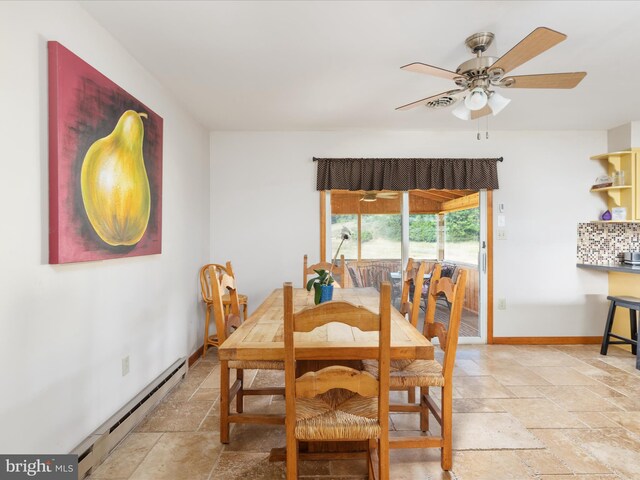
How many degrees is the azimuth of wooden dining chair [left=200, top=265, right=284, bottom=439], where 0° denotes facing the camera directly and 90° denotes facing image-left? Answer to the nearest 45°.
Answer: approximately 270°

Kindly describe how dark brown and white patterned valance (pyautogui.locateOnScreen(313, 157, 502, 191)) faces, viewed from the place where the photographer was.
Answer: facing the viewer

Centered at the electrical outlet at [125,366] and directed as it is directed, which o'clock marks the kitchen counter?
The kitchen counter is roughly at 11 o'clock from the electrical outlet.

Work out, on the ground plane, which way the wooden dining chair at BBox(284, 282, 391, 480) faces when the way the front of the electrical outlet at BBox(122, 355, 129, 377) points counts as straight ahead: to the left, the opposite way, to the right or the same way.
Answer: to the left

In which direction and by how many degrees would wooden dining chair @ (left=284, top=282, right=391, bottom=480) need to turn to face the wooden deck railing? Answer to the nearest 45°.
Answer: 0° — it already faces it

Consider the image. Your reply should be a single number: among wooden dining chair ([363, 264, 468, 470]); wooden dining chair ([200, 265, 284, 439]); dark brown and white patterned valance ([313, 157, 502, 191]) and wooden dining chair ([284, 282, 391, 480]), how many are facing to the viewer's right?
1

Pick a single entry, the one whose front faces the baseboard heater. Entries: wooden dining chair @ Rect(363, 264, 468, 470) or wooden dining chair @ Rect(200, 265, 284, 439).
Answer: wooden dining chair @ Rect(363, 264, 468, 470)

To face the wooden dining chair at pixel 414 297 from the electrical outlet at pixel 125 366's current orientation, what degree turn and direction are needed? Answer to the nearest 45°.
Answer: approximately 45° to its left

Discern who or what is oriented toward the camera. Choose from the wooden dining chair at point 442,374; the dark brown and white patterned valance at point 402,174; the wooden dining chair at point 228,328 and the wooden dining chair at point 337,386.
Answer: the dark brown and white patterned valance

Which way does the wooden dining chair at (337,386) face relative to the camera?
away from the camera

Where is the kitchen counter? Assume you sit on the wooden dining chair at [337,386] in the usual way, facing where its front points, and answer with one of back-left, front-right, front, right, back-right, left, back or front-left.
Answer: front-right

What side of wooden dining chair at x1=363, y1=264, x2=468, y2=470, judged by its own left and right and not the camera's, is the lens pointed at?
left

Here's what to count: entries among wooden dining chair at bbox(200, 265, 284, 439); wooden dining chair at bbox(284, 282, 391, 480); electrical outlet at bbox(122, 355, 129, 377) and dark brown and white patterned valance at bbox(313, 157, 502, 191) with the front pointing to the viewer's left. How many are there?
0

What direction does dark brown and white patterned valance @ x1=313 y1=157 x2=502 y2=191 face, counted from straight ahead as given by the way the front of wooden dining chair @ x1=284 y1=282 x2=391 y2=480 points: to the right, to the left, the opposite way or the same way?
the opposite way

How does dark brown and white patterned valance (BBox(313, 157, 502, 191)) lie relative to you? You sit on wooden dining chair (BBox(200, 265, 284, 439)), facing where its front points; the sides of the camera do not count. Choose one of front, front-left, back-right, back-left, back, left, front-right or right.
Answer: front-left

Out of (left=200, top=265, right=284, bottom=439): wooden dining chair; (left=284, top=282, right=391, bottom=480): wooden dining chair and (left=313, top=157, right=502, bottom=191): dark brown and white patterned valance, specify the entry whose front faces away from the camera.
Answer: (left=284, top=282, right=391, bottom=480): wooden dining chair

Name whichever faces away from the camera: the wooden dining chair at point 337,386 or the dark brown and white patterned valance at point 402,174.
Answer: the wooden dining chair

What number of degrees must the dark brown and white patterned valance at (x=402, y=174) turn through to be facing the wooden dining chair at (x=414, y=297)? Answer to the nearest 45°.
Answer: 0° — it already faces it

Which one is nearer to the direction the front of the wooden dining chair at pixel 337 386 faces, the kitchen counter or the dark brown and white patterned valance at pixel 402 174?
the dark brown and white patterned valance

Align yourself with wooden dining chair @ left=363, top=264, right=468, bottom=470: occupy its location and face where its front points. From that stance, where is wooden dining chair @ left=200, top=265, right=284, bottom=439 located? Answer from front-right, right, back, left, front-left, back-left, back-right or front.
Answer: front

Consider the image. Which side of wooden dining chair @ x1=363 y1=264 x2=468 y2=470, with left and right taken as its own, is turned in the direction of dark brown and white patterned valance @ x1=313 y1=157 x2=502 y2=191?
right
